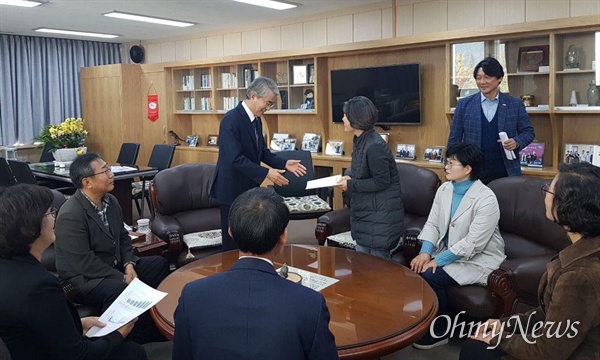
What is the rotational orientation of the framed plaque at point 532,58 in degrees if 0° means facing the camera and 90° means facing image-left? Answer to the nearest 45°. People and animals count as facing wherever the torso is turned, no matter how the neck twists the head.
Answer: approximately 0°

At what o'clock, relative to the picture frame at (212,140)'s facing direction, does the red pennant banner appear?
The red pennant banner is roughly at 4 o'clock from the picture frame.

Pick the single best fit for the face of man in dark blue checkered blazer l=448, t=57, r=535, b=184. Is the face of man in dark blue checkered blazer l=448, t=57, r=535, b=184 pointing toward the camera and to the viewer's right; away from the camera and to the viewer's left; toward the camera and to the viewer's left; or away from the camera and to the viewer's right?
toward the camera and to the viewer's left

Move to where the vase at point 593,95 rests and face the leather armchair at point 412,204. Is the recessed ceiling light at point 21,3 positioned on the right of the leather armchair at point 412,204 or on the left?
right

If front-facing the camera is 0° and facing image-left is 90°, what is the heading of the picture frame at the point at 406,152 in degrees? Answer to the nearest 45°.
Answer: approximately 0°

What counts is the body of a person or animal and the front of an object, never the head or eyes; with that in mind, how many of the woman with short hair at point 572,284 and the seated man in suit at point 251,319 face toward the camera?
0

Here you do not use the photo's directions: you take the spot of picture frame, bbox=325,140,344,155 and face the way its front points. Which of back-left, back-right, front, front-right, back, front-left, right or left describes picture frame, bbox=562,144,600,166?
front-left

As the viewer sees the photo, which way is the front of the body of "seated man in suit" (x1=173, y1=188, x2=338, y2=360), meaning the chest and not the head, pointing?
away from the camera

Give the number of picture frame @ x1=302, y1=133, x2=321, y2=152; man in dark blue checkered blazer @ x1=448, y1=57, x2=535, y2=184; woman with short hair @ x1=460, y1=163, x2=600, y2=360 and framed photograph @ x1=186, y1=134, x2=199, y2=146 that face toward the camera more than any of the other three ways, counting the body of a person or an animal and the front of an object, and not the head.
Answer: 3

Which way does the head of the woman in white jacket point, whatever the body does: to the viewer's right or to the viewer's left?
to the viewer's left
